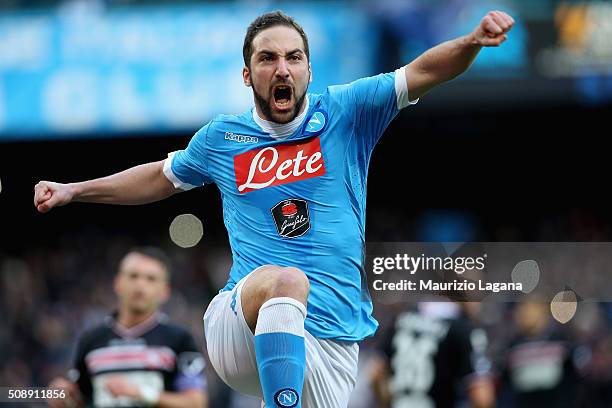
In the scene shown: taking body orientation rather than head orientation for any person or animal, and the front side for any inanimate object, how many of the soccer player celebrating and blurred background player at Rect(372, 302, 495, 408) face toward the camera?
1

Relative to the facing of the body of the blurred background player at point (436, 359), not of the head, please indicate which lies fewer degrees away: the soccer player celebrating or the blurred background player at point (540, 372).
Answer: the blurred background player

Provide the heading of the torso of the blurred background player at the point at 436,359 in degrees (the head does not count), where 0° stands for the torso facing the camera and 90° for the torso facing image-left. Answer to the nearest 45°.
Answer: approximately 225°

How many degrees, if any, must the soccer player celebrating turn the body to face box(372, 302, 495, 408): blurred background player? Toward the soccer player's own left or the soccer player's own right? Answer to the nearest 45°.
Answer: approximately 180°

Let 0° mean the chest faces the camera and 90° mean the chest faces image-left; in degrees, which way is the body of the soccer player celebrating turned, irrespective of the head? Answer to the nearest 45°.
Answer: approximately 0°

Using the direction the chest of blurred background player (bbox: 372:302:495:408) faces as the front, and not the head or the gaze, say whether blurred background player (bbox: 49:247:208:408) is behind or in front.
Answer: behind
